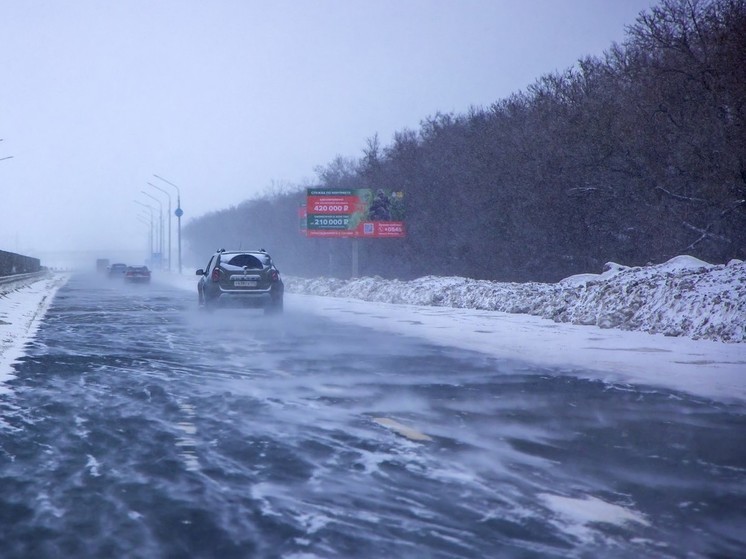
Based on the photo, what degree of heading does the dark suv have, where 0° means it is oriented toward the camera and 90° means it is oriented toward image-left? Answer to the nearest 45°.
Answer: approximately 180°
